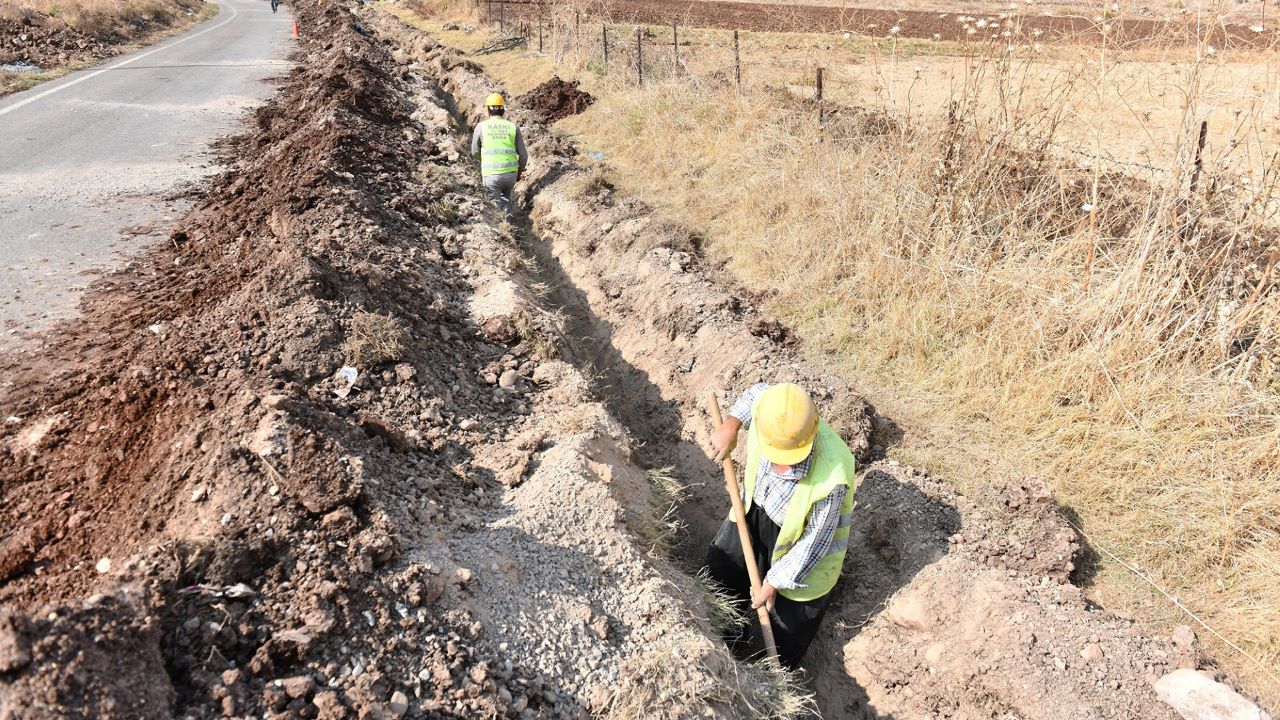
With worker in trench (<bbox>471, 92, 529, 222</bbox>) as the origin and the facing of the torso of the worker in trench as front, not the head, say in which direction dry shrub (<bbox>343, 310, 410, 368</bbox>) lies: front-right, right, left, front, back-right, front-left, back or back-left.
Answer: back

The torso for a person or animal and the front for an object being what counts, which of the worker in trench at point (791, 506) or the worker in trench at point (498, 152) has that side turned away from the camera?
the worker in trench at point (498, 152)

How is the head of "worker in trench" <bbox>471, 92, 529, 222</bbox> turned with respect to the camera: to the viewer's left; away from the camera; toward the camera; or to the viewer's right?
away from the camera

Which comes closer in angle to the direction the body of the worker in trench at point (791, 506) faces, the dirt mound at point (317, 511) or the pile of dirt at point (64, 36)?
the dirt mound

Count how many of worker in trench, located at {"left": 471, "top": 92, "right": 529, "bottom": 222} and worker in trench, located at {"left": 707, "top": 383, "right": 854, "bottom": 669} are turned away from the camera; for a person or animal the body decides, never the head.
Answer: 1

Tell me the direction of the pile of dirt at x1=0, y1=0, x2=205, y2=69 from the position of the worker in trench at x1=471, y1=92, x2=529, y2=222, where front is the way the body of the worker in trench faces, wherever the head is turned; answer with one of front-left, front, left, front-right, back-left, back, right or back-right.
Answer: front-left

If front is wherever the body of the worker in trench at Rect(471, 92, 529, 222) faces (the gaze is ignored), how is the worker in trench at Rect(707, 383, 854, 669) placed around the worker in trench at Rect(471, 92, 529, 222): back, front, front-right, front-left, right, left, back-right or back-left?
back

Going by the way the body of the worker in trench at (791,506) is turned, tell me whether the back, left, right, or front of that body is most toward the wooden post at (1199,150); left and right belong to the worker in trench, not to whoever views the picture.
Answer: back

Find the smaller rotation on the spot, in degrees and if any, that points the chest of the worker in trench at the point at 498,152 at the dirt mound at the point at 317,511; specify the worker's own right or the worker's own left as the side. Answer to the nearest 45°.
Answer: approximately 180°

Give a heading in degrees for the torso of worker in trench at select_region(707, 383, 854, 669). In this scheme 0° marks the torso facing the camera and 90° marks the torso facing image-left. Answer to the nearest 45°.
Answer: approximately 45°

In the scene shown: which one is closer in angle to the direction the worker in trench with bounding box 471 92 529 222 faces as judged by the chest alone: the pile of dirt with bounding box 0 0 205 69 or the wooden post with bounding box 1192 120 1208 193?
the pile of dirt

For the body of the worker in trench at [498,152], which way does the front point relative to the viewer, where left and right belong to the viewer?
facing away from the viewer
